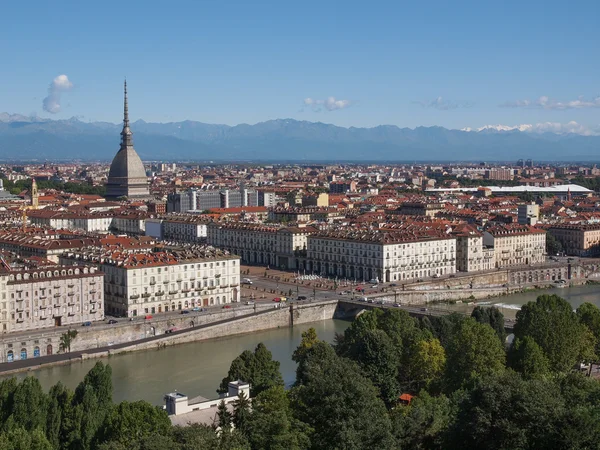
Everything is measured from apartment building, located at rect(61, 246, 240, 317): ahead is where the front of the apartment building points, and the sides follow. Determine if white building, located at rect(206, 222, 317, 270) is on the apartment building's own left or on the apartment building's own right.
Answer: on the apartment building's own left

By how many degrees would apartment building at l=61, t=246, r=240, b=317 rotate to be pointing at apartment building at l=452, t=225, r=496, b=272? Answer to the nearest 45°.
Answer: approximately 90° to its left

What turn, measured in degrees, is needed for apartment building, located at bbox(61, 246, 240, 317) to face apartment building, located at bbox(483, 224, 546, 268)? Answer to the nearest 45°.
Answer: approximately 90° to its left

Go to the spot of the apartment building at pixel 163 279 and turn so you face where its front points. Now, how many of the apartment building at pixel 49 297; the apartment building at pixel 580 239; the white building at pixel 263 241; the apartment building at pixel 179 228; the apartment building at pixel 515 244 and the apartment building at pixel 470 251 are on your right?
1

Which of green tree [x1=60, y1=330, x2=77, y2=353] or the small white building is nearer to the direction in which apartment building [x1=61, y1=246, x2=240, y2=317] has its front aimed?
the small white building

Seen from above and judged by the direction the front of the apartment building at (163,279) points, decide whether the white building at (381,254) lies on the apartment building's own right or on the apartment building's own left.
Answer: on the apartment building's own left

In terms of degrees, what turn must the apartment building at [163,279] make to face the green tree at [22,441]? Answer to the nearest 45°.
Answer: approximately 45° to its right

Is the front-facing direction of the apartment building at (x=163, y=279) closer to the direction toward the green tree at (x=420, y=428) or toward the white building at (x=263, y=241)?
the green tree

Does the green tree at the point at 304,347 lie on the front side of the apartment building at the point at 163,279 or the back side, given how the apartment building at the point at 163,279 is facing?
on the front side

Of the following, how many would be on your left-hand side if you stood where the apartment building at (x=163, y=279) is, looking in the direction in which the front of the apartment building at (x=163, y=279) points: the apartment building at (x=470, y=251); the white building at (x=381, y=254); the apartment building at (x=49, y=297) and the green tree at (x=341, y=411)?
2

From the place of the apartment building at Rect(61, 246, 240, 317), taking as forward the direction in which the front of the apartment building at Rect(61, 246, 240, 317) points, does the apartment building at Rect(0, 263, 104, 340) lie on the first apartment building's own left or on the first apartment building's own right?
on the first apartment building's own right

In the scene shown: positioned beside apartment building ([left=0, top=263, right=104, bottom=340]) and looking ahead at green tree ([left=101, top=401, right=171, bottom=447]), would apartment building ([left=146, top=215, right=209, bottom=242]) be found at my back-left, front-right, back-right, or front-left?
back-left

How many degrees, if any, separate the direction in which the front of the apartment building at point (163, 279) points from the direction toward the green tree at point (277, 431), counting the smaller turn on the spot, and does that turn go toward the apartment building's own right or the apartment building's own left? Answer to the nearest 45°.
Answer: approximately 45° to the apartment building's own right

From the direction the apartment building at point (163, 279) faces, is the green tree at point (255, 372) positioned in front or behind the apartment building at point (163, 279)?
in front
